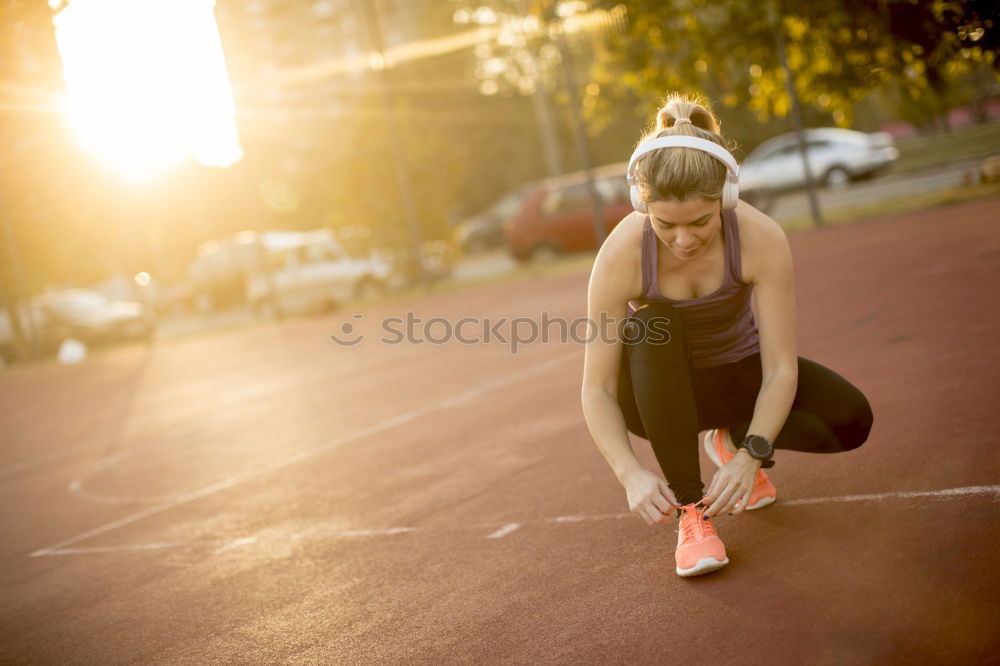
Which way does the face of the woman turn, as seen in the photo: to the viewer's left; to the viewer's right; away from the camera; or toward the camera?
toward the camera

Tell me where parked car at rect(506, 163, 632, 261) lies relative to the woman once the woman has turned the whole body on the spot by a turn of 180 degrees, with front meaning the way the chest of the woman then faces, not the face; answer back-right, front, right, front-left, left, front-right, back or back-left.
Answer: front

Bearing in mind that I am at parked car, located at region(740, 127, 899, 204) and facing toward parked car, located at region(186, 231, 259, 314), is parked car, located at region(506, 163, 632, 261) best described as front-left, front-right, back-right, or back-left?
front-left

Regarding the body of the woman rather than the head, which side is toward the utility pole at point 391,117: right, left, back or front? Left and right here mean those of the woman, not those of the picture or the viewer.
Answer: back

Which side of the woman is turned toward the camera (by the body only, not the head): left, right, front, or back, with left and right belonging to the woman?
front

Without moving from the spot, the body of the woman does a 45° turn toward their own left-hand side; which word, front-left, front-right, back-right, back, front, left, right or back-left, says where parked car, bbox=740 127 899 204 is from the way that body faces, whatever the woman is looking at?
back-left

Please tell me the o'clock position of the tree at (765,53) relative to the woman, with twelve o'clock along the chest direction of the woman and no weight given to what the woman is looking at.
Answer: The tree is roughly at 6 o'clock from the woman.

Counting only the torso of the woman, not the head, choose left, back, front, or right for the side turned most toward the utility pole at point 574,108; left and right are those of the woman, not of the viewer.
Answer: back

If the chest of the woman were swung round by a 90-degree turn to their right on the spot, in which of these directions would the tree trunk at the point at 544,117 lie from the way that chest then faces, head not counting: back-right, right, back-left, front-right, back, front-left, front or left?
right

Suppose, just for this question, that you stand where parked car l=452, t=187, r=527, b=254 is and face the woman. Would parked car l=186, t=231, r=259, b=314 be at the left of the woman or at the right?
right

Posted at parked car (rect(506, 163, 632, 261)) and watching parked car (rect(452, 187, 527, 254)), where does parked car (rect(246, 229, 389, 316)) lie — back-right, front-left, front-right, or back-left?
front-left

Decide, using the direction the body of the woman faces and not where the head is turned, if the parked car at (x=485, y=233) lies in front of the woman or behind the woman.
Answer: behind
